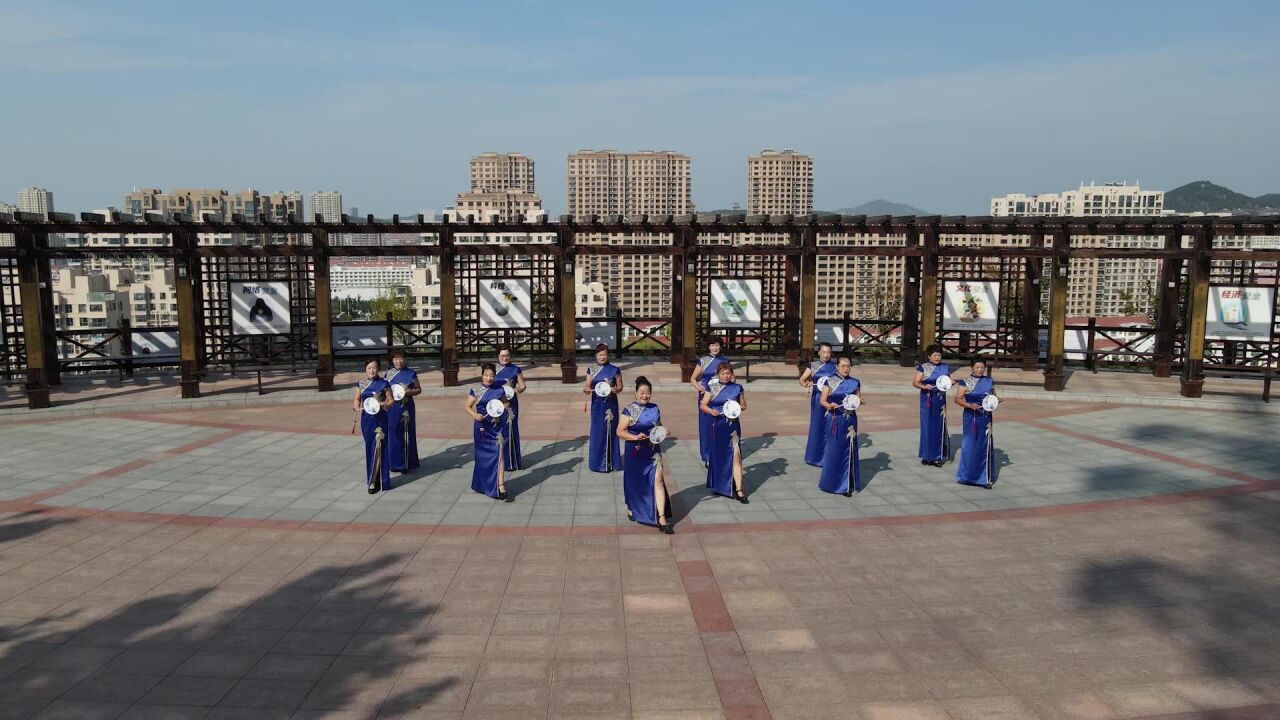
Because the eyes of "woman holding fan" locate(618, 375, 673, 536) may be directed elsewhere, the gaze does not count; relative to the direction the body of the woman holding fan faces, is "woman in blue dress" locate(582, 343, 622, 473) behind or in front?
behind

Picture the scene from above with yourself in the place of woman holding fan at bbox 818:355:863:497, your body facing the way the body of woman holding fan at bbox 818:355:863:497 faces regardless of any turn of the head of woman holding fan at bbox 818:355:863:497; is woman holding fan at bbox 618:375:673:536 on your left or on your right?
on your right

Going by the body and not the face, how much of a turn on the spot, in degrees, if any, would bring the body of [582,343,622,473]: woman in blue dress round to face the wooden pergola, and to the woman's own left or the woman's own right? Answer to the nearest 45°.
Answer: approximately 180°

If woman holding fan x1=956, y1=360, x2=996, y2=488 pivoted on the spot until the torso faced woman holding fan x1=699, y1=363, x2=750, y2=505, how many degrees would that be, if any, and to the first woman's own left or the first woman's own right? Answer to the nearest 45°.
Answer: approximately 45° to the first woman's own right

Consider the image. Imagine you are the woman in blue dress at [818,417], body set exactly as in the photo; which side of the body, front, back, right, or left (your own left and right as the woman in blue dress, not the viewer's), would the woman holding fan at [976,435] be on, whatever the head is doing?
left

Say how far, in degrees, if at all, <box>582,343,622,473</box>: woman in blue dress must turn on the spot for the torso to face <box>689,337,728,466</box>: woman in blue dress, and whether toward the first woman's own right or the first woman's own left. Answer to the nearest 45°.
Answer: approximately 90° to the first woman's own left

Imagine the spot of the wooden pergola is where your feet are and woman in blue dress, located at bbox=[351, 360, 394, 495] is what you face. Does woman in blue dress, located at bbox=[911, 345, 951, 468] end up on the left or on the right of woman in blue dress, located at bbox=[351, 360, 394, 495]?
left

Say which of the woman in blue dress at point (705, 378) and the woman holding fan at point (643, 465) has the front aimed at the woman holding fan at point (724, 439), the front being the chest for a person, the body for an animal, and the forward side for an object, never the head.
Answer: the woman in blue dress

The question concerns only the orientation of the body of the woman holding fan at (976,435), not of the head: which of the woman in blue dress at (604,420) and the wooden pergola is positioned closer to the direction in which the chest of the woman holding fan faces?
the woman in blue dress
